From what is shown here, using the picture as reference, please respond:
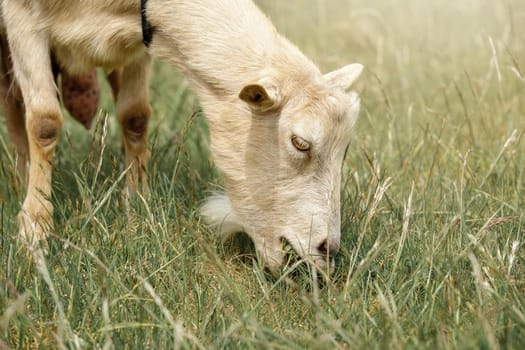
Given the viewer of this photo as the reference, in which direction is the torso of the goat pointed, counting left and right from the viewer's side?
facing the viewer and to the right of the viewer
